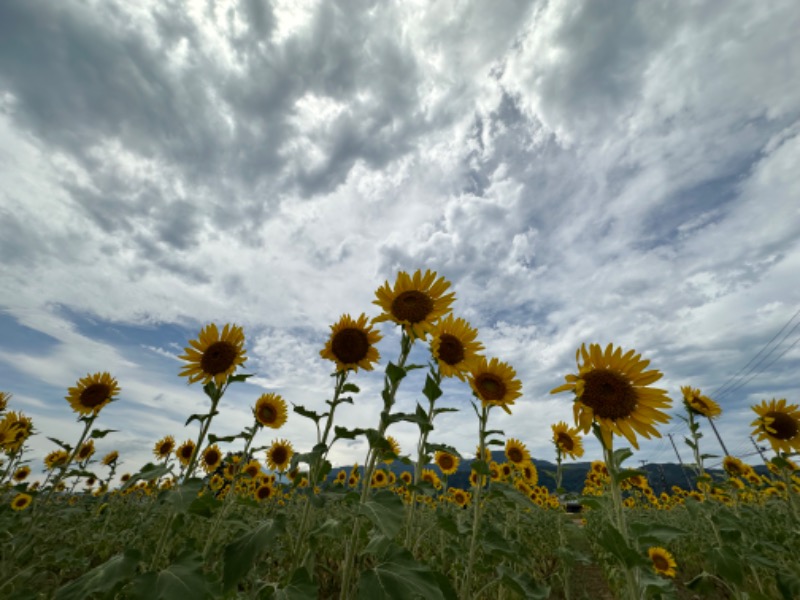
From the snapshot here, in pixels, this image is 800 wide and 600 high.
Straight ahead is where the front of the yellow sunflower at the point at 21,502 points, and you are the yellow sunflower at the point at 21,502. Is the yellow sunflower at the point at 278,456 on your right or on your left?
on your left

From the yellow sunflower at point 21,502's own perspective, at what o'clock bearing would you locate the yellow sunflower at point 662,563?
the yellow sunflower at point 662,563 is roughly at 11 o'clock from the yellow sunflower at point 21,502.

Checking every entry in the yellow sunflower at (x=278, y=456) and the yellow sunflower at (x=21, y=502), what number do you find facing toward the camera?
2

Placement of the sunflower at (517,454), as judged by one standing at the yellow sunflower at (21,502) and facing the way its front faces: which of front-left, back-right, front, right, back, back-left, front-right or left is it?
front-left

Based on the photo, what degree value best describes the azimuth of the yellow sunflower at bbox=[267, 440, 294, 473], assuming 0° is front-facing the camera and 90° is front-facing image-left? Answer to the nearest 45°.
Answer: approximately 0°

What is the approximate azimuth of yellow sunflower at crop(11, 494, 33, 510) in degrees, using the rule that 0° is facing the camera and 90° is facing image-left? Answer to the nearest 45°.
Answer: approximately 0°

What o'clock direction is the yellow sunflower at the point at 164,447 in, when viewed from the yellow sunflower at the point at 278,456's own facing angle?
the yellow sunflower at the point at 164,447 is roughly at 4 o'clock from the yellow sunflower at the point at 278,456.

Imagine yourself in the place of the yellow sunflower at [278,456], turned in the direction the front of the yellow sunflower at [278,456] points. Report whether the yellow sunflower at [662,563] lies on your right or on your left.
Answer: on your left
